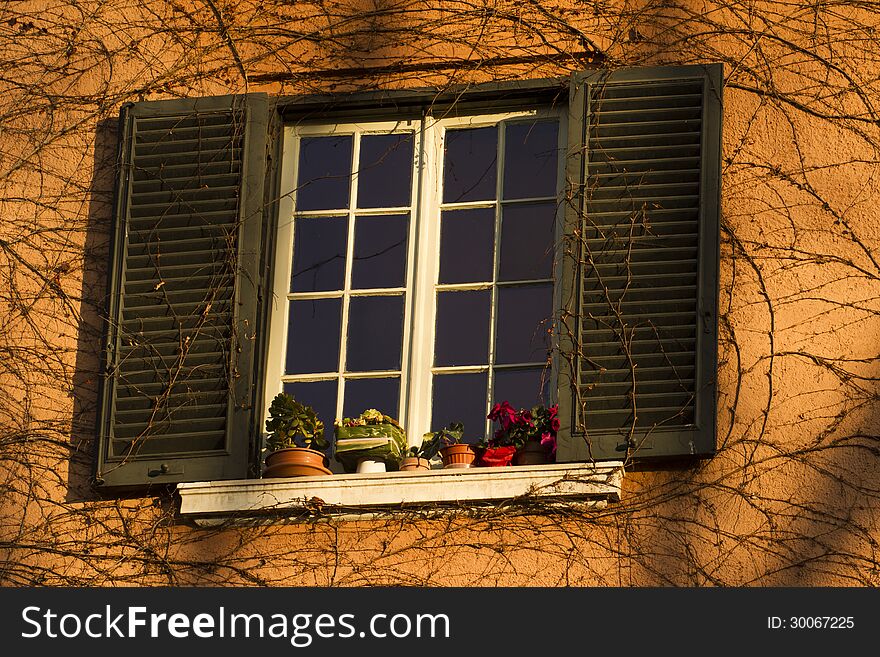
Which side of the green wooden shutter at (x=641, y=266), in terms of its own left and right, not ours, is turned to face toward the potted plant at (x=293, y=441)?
right

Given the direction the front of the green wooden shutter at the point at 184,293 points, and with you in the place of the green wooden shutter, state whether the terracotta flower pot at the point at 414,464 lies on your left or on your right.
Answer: on your left

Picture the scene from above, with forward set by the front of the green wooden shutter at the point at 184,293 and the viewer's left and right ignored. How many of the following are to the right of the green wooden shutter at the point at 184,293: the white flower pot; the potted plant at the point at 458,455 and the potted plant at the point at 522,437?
0

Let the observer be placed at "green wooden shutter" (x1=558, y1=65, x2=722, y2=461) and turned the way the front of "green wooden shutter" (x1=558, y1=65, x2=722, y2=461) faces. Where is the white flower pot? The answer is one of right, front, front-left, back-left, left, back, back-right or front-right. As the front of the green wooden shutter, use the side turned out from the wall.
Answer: right

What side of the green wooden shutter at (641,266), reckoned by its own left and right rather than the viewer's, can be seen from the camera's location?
front

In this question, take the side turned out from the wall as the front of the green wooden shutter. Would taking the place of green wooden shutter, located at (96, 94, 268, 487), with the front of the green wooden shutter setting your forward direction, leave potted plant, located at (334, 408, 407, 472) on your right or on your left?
on your left

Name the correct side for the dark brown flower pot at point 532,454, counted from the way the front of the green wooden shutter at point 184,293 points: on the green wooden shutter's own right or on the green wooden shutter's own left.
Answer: on the green wooden shutter's own left

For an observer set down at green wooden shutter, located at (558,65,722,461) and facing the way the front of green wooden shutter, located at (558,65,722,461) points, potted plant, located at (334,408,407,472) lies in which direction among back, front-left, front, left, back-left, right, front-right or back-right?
right

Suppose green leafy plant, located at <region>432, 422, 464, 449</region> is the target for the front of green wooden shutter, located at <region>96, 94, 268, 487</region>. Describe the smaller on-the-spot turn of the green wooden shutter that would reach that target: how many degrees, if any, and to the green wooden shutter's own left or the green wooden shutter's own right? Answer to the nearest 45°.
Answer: approximately 90° to the green wooden shutter's own left

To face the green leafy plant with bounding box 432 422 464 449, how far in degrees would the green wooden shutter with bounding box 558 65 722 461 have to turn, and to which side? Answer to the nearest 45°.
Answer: approximately 90° to its right

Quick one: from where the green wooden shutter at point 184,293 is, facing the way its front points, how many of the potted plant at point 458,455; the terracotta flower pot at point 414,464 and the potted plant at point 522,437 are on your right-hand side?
0

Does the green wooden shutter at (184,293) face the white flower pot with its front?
no

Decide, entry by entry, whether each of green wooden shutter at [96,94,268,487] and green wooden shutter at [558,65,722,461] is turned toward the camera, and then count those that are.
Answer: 2

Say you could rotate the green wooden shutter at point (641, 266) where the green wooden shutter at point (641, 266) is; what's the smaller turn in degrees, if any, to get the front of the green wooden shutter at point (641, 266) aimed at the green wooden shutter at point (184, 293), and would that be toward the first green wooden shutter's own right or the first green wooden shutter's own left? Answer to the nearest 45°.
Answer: approximately 90° to the first green wooden shutter's own right

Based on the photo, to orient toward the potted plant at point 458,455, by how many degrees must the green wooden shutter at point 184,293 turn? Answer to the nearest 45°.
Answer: approximately 45° to its left

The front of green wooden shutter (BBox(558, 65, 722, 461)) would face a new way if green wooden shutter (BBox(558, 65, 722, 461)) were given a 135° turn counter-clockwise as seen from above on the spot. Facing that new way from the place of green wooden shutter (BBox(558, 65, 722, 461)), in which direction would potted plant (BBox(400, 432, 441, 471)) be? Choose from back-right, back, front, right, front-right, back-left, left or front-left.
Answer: back-left

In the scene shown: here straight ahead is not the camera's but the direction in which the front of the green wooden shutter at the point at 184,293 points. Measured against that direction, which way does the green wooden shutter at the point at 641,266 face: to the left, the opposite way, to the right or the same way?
the same way
